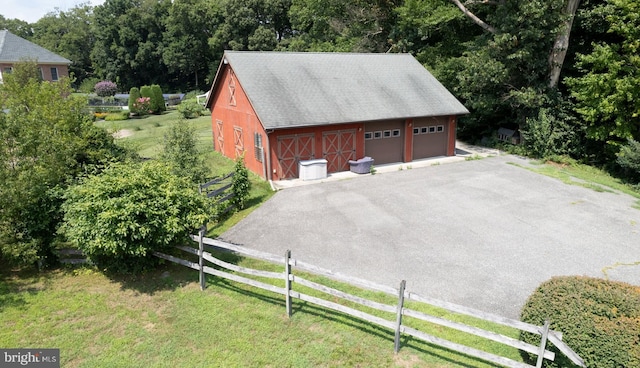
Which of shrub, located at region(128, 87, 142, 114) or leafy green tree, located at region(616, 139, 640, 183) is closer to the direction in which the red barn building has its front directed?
the leafy green tree

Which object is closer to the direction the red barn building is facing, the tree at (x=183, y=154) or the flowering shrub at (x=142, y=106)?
the tree

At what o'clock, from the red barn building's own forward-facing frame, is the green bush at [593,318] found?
The green bush is roughly at 1 o'clock from the red barn building.

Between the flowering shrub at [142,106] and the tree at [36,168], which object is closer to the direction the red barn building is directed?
the tree

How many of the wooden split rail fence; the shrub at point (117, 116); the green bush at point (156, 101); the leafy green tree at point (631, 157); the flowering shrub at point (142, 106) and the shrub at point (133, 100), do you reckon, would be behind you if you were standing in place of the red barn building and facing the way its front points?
4

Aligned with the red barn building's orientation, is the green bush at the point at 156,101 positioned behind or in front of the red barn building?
behind

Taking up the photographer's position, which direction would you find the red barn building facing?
facing the viewer and to the right of the viewer

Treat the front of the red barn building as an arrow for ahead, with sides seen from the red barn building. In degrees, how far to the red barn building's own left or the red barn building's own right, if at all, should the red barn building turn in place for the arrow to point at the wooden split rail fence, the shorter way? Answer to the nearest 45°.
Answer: approximately 45° to the red barn building's own right

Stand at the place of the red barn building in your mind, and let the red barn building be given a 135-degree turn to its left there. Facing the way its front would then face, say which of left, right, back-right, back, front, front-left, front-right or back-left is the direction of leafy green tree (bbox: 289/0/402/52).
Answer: front

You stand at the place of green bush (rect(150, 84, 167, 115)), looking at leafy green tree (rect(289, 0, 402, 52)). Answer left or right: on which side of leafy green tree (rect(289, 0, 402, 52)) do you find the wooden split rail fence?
right

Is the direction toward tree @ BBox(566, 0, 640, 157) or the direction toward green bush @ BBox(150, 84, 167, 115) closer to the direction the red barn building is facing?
the tree

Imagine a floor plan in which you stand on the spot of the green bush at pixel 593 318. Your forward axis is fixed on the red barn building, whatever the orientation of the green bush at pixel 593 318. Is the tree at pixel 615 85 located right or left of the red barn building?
right

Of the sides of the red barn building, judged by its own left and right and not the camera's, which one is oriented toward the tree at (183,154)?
right

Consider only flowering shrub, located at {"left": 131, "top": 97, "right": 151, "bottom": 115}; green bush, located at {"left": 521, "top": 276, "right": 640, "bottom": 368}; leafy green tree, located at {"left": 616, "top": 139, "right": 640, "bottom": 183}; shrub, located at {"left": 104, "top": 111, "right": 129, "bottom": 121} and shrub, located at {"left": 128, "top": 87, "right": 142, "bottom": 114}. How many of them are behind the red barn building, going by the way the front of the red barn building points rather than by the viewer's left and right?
3

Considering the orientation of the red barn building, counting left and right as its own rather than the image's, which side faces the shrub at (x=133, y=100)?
back

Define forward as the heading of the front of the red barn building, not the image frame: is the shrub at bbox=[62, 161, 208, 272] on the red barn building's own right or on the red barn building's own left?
on the red barn building's own right
